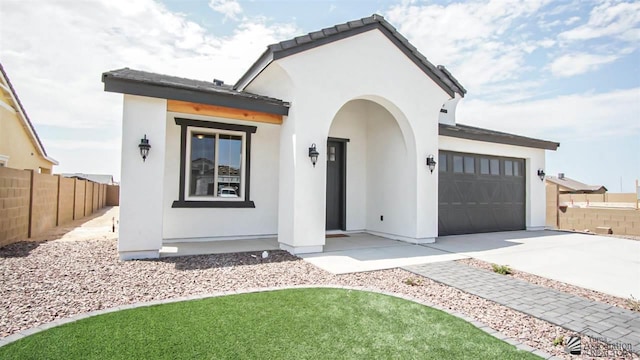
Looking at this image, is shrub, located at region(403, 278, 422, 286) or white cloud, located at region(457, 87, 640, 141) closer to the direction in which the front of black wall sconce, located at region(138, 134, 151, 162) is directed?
the shrub

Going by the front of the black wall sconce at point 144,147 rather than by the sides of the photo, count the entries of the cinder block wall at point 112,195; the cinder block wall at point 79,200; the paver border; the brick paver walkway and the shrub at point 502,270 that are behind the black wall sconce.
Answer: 2

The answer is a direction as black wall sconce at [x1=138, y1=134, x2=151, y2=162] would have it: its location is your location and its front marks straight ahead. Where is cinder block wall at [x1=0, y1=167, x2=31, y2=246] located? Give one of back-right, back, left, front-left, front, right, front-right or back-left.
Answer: back-right

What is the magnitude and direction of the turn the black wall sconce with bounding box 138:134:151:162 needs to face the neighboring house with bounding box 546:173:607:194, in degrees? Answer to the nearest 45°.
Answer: approximately 90° to its left

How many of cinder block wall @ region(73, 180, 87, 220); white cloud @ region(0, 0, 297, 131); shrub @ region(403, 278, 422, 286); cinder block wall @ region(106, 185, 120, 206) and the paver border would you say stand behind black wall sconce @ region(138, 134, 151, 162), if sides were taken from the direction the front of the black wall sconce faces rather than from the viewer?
3

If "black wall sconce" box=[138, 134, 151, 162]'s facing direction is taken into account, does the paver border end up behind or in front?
in front

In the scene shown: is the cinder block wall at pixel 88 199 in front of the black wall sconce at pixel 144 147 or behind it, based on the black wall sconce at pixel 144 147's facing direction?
behind

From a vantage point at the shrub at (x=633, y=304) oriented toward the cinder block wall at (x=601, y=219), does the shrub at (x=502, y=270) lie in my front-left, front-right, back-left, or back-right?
front-left

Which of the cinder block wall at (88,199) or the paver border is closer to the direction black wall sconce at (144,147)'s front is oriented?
the paver border

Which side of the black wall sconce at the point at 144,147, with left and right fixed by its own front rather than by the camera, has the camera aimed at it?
front

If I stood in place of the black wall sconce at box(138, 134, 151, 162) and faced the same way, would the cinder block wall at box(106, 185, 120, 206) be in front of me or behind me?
behind

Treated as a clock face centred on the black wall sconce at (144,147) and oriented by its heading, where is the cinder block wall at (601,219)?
The cinder block wall is roughly at 9 o'clock from the black wall sconce.
